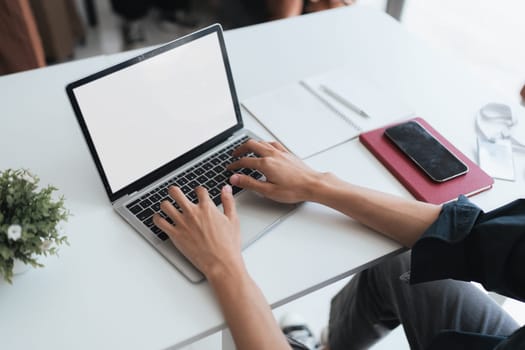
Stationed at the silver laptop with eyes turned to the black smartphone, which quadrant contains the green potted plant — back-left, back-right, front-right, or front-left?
back-right
